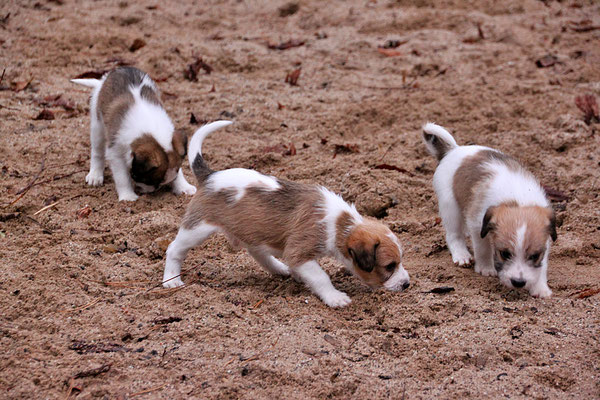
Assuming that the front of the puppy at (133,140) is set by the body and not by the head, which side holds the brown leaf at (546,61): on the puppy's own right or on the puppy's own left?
on the puppy's own left

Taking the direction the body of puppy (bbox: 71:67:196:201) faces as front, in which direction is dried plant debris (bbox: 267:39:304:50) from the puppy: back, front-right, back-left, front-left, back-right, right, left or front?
left

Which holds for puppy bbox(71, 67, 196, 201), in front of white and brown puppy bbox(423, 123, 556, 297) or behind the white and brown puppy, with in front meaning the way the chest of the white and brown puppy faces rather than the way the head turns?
behind

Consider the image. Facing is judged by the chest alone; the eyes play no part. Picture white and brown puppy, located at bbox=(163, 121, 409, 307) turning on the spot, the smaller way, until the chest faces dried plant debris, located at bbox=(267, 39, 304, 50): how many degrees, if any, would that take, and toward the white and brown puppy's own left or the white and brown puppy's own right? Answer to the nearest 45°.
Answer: approximately 90° to the white and brown puppy's own left

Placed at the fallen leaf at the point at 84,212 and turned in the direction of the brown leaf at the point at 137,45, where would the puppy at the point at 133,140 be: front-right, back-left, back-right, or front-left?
front-right

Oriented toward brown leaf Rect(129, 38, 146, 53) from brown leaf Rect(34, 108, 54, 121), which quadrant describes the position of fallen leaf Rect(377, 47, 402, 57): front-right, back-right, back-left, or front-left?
front-right

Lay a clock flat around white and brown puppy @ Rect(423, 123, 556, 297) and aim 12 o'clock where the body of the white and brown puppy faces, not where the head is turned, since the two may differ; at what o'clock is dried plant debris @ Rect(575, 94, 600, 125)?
The dried plant debris is roughly at 8 o'clock from the white and brown puppy.

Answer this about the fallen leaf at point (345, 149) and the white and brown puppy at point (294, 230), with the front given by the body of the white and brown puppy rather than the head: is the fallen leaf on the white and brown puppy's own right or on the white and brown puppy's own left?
on the white and brown puppy's own left

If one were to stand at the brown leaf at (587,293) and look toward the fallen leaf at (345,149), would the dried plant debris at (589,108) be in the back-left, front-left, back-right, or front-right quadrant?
front-right

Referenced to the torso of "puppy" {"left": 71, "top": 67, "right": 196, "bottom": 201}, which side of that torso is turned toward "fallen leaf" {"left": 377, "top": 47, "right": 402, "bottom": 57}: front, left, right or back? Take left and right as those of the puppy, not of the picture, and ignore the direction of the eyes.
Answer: left

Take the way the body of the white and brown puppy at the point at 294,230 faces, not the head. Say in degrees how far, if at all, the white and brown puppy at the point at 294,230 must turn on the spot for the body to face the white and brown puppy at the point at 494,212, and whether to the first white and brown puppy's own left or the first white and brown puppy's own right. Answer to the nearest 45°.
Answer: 0° — it already faces it

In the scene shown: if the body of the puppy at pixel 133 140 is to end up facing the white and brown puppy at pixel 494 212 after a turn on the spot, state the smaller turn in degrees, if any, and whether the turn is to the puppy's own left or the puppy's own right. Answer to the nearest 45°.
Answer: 0° — it already faces it

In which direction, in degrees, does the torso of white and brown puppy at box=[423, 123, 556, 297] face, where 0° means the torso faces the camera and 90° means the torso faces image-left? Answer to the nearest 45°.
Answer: approximately 315°

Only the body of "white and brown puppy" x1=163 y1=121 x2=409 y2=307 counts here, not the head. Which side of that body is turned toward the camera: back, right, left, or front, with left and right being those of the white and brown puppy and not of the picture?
right

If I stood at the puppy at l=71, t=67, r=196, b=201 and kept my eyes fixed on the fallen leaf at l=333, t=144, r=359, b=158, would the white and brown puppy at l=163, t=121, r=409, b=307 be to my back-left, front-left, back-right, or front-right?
front-right

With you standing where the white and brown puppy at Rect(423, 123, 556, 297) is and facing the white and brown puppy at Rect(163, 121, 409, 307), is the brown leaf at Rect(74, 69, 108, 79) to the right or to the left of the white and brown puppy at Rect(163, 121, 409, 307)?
right

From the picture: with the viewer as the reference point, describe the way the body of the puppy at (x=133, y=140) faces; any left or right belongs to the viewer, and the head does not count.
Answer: facing the viewer and to the right of the viewer

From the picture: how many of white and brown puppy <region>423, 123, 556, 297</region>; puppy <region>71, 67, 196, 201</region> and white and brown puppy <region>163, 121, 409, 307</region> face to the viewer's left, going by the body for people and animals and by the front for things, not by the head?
0
